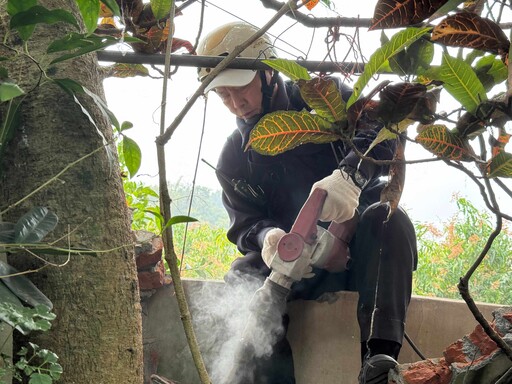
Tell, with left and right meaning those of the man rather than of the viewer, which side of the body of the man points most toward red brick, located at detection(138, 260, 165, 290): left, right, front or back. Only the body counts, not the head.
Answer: right

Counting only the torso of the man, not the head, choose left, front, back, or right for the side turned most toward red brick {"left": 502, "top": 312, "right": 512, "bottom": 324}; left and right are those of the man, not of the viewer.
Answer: left

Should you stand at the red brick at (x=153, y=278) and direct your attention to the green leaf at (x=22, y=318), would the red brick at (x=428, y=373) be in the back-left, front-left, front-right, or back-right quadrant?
front-left

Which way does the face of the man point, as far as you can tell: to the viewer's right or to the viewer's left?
to the viewer's left

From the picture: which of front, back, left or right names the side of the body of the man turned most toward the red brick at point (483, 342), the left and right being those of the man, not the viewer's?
left

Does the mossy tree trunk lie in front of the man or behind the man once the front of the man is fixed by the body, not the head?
in front

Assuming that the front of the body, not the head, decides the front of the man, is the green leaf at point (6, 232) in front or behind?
in front

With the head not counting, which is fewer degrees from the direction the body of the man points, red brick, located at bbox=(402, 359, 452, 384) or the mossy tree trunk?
the mossy tree trunk

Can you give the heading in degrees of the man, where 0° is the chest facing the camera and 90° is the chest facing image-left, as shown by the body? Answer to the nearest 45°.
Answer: approximately 45°
